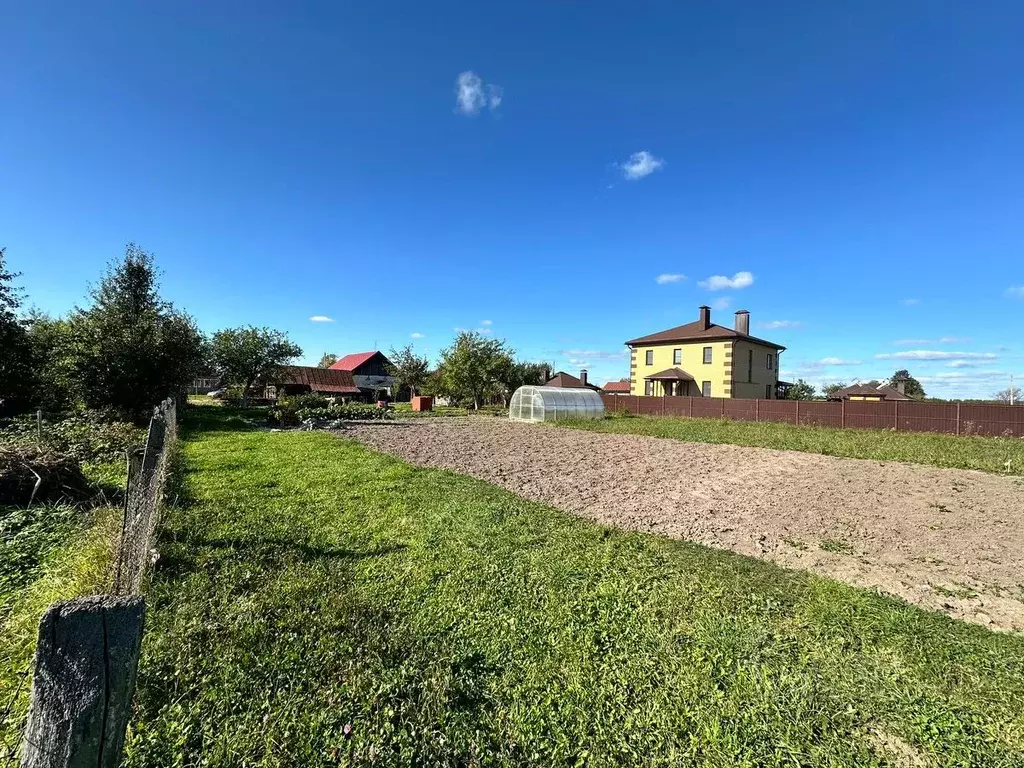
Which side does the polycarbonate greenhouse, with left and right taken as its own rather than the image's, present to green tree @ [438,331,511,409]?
right

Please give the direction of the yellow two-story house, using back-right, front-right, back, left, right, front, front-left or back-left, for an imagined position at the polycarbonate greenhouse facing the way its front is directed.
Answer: back

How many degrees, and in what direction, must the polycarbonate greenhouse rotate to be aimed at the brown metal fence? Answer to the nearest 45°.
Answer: approximately 135° to its left

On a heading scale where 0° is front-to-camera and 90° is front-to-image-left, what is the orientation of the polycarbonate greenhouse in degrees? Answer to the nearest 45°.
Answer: approximately 45°

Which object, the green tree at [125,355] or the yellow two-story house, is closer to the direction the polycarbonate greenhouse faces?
the green tree

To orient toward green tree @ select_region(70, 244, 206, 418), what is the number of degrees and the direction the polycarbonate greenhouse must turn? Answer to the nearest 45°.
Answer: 0° — it already faces it

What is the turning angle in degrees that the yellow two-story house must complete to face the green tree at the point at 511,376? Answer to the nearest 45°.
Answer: approximately 45° to its right

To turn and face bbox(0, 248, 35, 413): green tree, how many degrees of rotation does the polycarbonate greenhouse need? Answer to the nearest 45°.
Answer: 0° — it already faces it

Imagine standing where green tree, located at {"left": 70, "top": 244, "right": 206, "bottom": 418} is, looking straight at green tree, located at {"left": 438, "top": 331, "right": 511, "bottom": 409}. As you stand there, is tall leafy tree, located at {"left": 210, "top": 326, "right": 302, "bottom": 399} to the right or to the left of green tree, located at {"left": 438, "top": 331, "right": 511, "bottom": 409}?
left
